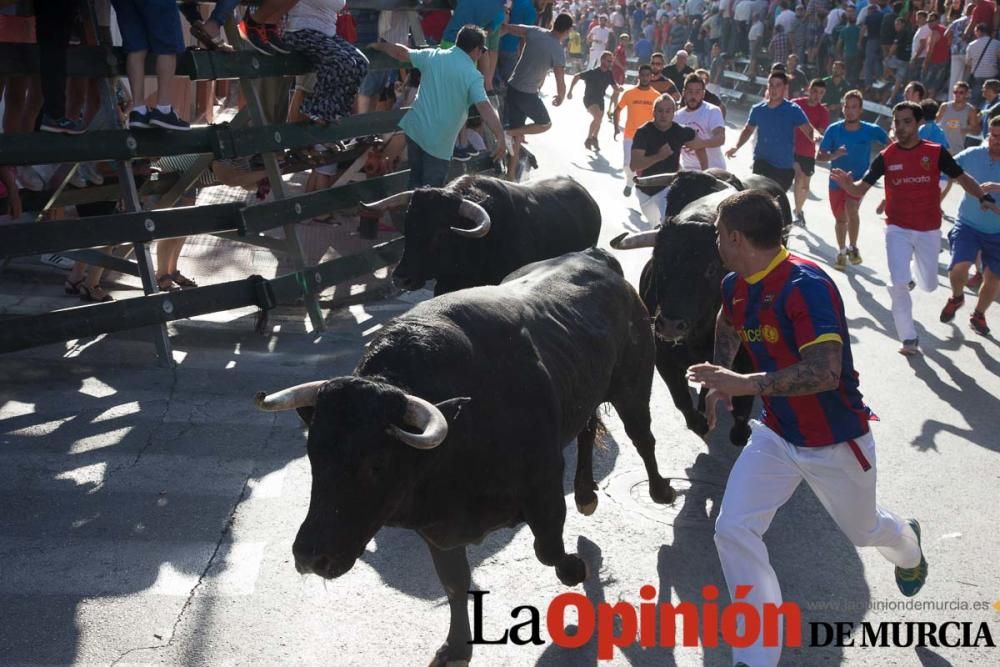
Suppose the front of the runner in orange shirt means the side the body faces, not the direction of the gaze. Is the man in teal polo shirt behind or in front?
in front

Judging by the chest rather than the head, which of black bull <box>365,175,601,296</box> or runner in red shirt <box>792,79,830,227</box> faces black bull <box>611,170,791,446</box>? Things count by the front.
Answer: the runner in red shirt

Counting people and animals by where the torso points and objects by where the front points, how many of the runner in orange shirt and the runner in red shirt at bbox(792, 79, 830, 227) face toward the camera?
2

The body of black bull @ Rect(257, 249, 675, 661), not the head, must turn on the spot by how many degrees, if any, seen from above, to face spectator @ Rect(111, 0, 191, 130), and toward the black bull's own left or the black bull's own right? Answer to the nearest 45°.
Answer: approximately 90° to the black bull's own right

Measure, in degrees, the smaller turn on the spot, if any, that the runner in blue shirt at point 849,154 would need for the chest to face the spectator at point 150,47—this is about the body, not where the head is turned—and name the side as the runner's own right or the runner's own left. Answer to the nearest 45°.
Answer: approximately 45° to the runner's own right

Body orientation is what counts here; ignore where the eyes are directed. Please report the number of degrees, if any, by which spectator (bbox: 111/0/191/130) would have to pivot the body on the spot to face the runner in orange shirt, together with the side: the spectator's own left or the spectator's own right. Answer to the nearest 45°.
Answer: approximately 90° to the spectator's own left

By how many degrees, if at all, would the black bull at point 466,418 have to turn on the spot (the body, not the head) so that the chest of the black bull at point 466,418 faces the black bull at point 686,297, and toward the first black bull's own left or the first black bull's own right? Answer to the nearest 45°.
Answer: approximately 180°

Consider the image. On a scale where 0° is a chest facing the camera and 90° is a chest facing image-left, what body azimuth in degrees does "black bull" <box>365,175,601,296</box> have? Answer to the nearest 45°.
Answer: approximately 45°

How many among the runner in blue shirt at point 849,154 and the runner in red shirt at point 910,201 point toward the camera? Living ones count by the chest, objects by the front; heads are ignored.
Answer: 2

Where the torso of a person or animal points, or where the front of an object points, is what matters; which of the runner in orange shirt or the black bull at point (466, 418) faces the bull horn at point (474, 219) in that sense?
the runner in orange shirt

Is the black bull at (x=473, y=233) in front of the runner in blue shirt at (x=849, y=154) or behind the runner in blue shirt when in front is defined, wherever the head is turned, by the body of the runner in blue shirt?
in front
